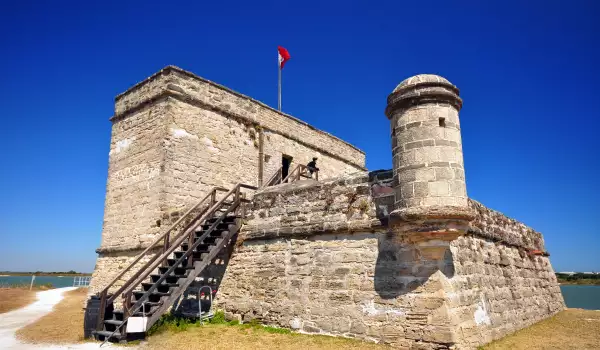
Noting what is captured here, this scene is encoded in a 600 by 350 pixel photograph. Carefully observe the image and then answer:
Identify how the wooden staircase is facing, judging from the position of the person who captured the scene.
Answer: facing the viewer and to the left of the viewer
